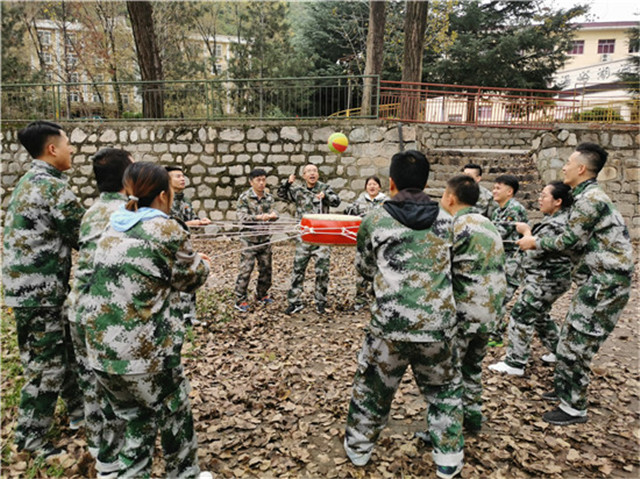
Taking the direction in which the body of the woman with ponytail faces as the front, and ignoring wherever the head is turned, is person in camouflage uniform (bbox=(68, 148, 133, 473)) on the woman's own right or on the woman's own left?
on the woman's own left

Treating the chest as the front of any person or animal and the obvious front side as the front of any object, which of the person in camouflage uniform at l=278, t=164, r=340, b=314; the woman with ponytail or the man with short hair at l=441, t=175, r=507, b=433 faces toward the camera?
the person in camouflage uniform

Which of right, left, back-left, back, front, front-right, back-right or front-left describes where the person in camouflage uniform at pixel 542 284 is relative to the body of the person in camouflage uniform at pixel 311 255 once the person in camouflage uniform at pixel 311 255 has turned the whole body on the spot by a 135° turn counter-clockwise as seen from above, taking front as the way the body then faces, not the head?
right

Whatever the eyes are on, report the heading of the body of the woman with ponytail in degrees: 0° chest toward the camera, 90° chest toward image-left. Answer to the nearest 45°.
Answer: approximately 225°

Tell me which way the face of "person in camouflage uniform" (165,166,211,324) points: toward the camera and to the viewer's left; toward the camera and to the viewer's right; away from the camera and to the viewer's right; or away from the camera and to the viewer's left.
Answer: toward the camera and to the viewer's right

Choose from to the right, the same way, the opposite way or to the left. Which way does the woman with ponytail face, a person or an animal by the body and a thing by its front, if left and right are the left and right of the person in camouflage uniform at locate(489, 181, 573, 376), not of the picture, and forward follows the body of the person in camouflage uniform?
to the right

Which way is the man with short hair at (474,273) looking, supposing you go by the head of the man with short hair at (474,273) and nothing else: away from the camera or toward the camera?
away from the camera

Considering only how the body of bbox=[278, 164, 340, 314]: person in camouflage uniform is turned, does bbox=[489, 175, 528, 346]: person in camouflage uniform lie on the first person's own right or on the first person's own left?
on the first person's own left

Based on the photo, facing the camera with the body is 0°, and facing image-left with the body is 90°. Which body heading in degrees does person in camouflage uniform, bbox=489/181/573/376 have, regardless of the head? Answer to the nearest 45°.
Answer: approximately 90°

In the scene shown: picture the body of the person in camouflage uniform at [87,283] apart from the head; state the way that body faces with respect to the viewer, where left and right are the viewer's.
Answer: facing away from the viewer and to the right of the viewer

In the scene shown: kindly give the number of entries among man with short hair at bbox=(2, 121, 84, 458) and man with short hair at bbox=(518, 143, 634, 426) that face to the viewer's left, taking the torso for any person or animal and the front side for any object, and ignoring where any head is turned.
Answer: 1

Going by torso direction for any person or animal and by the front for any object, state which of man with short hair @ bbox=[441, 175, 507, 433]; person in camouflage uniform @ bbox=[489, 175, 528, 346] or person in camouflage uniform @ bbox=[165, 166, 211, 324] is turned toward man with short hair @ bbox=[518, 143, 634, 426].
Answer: person in camouflage uniform @ bbox=[165, 166, 211, 324]

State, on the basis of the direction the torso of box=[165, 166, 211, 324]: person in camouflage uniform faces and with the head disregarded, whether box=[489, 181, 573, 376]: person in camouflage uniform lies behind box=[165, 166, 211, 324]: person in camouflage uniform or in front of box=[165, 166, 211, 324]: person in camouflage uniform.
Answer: in front

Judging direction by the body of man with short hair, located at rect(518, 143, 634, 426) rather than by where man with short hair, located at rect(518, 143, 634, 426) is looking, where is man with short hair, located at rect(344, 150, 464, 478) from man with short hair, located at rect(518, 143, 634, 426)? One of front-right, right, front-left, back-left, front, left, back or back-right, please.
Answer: front-left
